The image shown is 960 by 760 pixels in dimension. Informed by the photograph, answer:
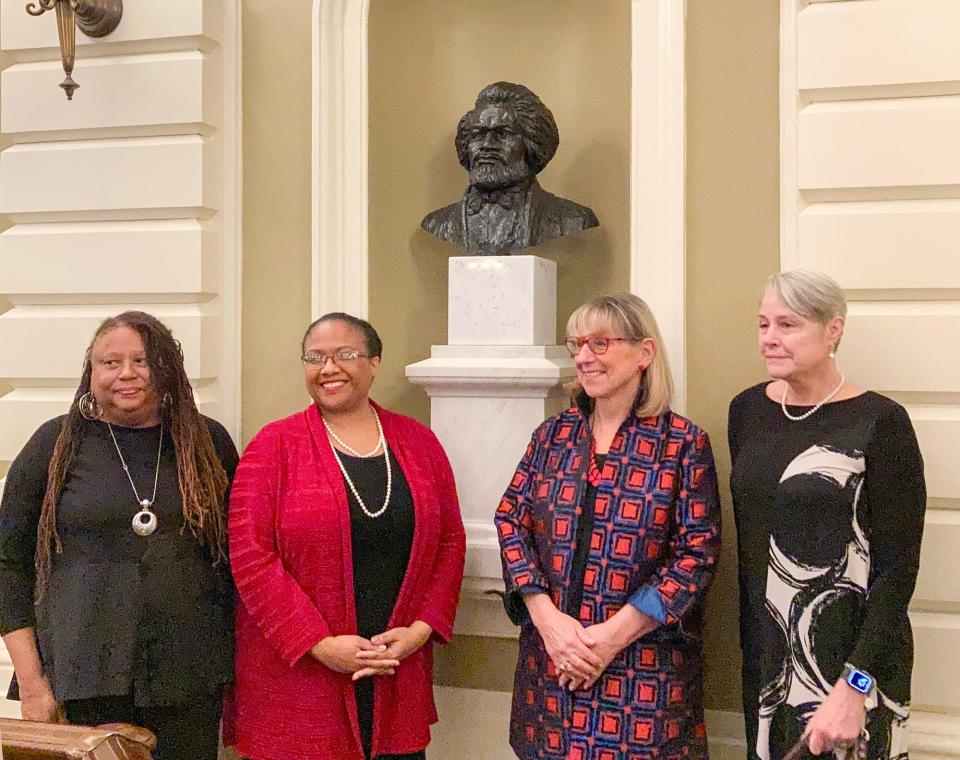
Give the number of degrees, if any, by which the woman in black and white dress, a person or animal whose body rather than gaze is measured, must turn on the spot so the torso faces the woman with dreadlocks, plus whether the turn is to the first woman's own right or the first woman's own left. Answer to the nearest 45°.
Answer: approximately 45° to the first woman's own right

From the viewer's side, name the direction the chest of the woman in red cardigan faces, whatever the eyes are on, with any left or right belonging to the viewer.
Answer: facing the viewer and to the right of the viewer

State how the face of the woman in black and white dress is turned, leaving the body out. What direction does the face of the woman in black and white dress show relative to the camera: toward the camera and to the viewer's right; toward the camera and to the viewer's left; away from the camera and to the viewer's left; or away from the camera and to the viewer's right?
toward the camera and to the viewer's left

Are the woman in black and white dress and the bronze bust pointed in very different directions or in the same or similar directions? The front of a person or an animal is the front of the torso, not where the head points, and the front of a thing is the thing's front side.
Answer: same or similar directions

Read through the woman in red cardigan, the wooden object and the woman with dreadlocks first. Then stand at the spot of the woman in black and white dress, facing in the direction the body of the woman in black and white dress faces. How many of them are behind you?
0

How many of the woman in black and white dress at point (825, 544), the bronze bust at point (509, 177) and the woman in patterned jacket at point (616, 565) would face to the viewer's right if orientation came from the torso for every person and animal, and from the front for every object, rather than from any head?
0

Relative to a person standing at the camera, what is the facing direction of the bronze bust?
facing the viewer and to the left of the viewer

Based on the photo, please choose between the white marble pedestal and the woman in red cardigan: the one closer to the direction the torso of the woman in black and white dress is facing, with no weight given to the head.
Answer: the woman in red cardigan

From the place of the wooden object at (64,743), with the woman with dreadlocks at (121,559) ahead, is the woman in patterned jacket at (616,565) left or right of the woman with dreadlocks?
right

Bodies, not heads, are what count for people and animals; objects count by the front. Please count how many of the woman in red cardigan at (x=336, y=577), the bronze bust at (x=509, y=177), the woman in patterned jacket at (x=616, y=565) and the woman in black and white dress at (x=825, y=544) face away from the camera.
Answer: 0

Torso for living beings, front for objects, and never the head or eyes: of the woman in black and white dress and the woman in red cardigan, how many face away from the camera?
0

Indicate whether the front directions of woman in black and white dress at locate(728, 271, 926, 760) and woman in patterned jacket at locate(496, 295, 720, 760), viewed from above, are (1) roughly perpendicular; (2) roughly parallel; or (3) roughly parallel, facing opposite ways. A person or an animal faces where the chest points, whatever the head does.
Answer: roughly parallel
